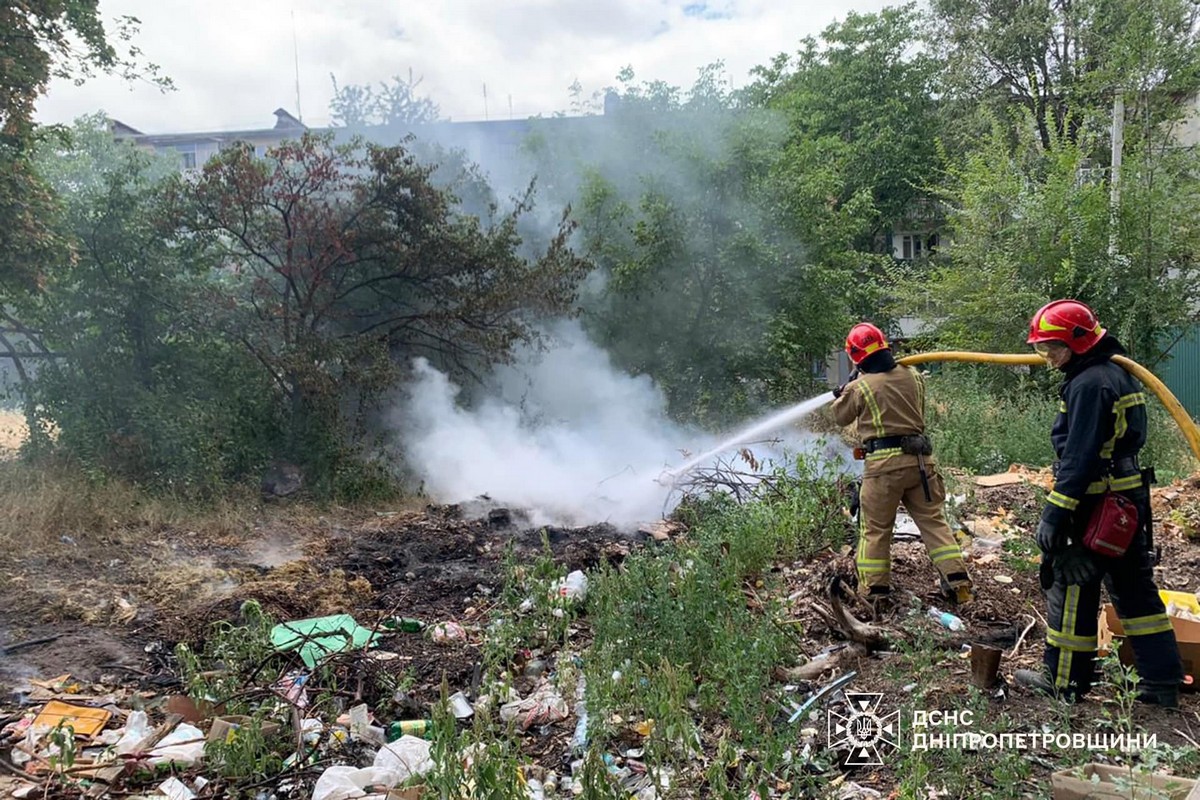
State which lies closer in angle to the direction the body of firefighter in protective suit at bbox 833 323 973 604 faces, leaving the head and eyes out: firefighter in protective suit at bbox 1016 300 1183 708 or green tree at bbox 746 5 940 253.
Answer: the green tree

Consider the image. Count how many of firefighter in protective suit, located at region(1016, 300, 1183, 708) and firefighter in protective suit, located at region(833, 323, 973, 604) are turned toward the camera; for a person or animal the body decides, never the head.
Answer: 0

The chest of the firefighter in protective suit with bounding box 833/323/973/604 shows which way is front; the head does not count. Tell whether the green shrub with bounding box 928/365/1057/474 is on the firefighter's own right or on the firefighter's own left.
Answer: on the firefighter's own right

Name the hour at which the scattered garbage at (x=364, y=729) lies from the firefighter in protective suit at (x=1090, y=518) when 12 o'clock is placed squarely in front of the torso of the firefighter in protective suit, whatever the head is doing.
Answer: The scattered garbage is roughly at 11 o'clock from the firefighter in protective suit.

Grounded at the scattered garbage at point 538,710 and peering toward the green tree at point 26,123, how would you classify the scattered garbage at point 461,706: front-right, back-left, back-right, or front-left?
front-left

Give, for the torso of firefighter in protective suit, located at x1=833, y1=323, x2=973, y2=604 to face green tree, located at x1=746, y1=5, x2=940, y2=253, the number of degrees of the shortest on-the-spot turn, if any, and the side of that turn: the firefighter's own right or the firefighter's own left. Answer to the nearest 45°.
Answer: approximately 45° to the firefighter's own right

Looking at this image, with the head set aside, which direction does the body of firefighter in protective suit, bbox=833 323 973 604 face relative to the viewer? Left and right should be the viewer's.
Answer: facing away from the viewer and to the left of the viewer

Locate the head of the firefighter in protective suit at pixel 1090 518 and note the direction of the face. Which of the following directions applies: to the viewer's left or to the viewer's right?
to the viewer's left

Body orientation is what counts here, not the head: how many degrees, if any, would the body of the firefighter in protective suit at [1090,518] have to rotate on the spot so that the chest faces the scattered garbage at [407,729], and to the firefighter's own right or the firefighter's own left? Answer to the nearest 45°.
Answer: approximately 45° to the firefighter's own left

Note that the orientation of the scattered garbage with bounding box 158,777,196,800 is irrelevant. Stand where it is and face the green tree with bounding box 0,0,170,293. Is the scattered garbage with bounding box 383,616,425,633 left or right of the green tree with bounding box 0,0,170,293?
right

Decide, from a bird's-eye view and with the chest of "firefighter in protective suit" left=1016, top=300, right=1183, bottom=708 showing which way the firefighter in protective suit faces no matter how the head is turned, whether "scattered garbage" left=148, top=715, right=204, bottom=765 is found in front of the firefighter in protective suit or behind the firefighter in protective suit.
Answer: in front

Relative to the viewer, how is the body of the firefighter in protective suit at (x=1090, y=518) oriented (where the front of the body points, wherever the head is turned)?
to the viewer's left

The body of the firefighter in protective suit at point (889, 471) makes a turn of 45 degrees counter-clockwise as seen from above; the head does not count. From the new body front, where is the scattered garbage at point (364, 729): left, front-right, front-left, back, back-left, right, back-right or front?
front-left

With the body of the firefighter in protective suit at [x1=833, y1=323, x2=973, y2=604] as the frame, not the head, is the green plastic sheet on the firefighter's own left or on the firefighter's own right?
on the firefighter's own left

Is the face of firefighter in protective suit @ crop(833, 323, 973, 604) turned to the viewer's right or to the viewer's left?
to the viewer's left
